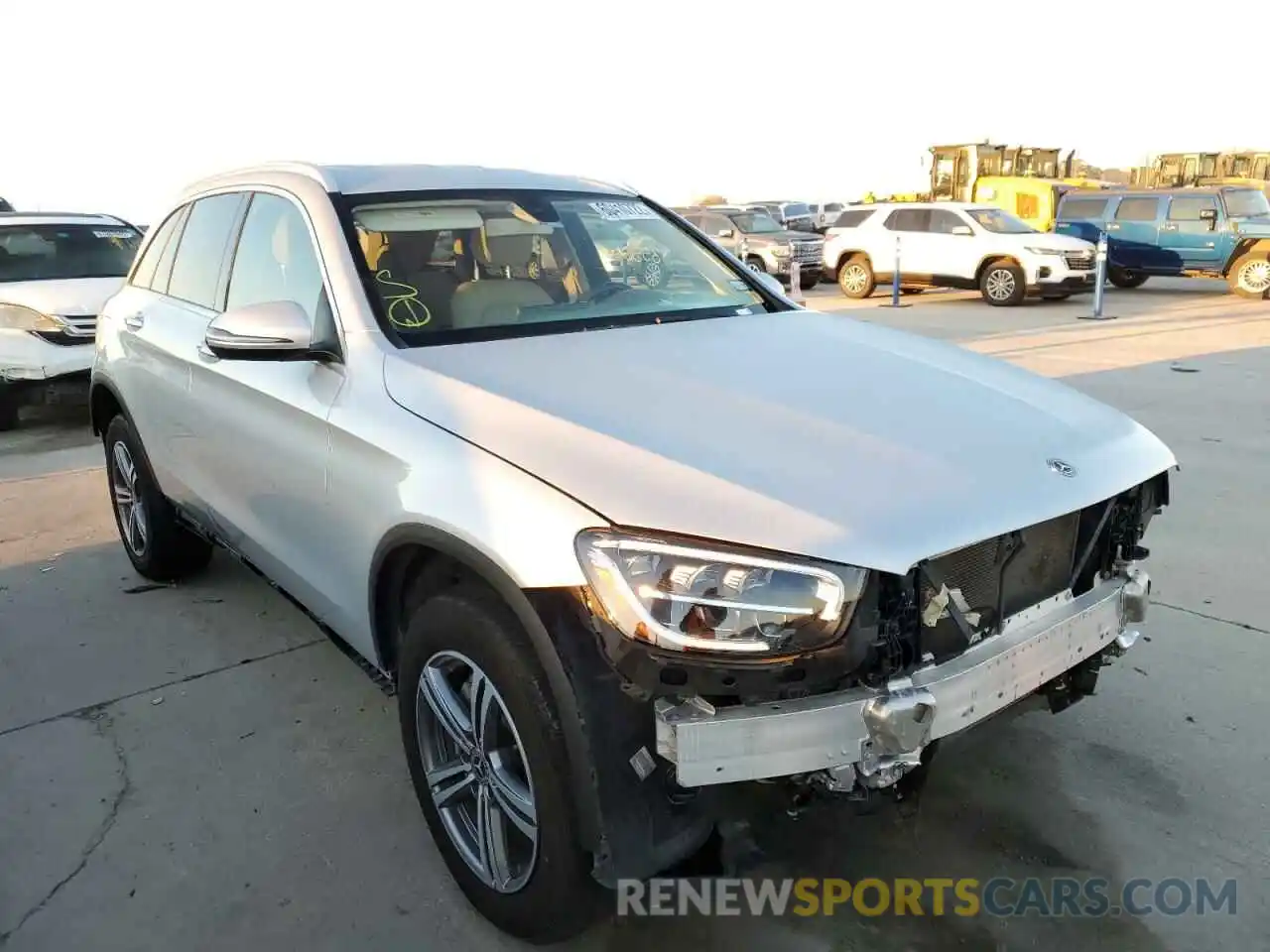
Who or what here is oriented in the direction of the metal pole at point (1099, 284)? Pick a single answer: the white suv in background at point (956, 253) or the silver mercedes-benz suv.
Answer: the white suv in background

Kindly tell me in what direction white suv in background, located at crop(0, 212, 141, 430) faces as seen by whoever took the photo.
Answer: facing the viewer and to the right of the viewer

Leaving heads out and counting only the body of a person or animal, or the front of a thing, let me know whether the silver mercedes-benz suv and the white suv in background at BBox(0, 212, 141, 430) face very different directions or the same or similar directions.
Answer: same or similar directions

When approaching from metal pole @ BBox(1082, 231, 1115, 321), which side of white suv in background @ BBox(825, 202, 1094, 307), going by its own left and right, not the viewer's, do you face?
front

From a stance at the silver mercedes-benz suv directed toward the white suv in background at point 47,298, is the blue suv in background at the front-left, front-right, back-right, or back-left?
front-right

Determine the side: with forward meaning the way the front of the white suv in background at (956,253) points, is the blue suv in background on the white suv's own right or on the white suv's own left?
on the white suv's own left

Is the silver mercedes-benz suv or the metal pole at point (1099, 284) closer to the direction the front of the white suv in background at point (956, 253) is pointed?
the metal pole

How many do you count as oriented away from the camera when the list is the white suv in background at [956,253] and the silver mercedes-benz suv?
0

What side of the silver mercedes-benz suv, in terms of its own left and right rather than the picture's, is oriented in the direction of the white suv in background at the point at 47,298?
back

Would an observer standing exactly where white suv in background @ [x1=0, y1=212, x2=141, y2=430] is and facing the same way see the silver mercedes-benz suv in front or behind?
in front

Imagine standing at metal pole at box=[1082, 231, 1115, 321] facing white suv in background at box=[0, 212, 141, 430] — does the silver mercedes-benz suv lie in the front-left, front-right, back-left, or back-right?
front-left

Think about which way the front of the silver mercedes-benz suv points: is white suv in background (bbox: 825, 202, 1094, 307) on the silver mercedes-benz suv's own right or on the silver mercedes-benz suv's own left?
on the silver mercedes-benz suv's own left

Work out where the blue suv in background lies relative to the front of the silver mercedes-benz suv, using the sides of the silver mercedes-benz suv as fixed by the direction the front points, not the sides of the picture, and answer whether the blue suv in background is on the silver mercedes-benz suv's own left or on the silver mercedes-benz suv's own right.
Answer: on the silver mercedes-benz suv's own left

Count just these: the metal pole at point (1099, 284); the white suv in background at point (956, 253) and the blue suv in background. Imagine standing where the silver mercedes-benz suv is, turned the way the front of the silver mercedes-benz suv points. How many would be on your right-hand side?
0
